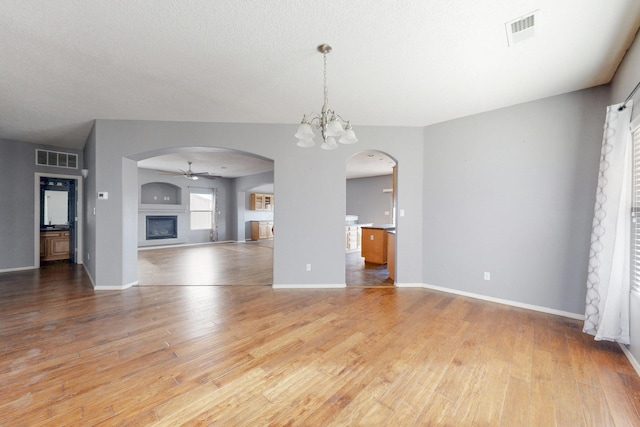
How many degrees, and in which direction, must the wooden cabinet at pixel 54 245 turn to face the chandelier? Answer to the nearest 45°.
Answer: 0° — it already faces it

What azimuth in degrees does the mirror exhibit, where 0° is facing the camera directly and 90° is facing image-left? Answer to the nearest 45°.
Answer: approximately 0°

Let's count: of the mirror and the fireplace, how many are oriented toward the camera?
2

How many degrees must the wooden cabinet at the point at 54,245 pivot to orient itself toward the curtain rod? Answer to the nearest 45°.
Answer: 0° — it already faces it

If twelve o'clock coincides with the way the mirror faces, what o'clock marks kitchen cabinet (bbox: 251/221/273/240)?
The kitchen cabinet is roughly at 9 o'clock from the mirror.

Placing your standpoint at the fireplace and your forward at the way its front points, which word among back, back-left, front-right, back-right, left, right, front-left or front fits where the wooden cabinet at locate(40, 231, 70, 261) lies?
front-right

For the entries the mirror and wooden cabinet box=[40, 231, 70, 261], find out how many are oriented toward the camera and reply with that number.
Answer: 2

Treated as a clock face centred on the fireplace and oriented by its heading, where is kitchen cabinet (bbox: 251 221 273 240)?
The kitchen cabinet is roughly at 9 o'clock from the fireplace.

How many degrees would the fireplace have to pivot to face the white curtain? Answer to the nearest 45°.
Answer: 0° — it already faces it

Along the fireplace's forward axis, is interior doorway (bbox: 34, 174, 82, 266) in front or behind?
in front

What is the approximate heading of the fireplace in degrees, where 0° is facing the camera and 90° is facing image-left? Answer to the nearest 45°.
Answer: approximately 0°
